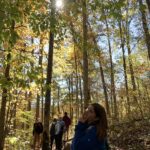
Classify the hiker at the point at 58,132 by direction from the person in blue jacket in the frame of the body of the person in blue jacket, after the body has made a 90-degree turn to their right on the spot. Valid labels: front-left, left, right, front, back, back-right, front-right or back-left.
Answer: front

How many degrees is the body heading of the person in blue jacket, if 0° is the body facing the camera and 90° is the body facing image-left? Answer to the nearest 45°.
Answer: approximately 90°
